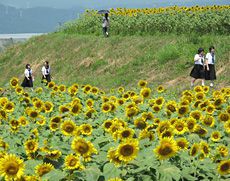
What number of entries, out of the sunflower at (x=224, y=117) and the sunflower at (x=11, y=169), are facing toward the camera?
2

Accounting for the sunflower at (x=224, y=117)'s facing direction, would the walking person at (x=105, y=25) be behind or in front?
behind

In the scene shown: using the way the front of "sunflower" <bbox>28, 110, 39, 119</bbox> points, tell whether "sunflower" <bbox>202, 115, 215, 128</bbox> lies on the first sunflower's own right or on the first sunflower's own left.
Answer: on the first sunflower's own left

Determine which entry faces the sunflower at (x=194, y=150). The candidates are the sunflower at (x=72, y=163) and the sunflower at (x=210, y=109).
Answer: the sunflower at (x=210, y=109)

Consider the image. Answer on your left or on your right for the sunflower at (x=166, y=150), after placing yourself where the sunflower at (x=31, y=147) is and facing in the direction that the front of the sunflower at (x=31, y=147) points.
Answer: on your left

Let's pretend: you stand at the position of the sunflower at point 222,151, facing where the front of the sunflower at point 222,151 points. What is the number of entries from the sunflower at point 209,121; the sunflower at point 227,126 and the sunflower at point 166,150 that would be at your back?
2

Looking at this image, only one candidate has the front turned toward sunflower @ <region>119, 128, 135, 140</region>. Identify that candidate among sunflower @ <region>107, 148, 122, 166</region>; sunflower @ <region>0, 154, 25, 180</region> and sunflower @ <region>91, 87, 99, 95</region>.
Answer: sunflower @ <region>91, 87, 99, 95</region>

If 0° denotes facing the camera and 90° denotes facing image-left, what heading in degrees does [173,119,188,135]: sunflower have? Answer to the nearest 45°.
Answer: approximately 0°
